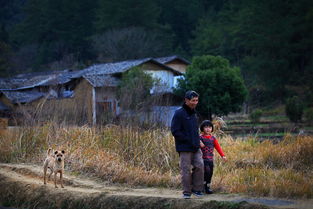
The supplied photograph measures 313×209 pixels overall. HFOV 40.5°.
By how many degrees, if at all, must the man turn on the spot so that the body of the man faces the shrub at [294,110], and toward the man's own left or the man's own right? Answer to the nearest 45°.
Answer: approximately 135° to the man's own left

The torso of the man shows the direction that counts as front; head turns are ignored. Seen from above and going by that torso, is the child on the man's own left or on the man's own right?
on the man's own left

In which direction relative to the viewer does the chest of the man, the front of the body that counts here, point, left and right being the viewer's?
facing the viewer and to the right of the viewer

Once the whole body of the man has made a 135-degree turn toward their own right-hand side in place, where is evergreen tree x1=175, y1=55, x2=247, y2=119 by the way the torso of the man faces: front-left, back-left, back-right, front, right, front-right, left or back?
right
